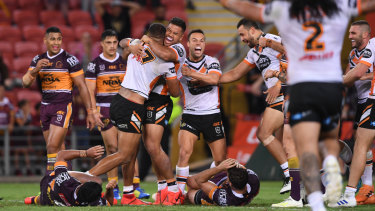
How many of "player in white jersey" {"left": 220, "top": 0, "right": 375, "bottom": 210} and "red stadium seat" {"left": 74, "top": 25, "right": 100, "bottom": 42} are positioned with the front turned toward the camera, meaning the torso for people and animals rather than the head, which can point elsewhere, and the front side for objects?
1

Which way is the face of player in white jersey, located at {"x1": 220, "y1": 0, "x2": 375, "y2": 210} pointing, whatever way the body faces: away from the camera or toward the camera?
away from the camera

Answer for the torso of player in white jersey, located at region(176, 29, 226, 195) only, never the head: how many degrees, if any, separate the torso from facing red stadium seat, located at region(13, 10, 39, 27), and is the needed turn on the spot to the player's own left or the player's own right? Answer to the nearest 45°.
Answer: approximately 135° to the player's own right

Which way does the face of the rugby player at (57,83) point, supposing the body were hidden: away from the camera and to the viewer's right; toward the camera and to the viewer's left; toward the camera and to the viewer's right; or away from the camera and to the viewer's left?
toward the camera and to the viewer's right

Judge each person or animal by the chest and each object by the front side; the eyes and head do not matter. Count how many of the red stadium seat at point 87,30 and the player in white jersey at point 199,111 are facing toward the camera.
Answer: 2

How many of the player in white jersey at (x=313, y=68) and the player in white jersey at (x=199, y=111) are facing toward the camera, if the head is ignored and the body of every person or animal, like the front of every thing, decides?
1

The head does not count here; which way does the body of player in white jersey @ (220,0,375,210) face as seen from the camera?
away from the camera

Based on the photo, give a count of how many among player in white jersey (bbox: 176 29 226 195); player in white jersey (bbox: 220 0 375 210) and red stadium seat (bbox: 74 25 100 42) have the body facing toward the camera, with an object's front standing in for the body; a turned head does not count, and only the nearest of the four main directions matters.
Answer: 2

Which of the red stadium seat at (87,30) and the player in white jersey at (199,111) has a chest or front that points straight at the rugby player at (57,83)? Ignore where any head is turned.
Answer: the red stadium seat

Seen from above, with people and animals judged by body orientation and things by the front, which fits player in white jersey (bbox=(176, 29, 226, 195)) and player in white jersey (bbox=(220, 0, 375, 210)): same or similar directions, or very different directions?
very different directions

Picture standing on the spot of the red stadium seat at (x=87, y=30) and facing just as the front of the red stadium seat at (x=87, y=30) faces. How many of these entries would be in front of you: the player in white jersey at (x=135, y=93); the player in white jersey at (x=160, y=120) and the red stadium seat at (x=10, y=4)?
2
